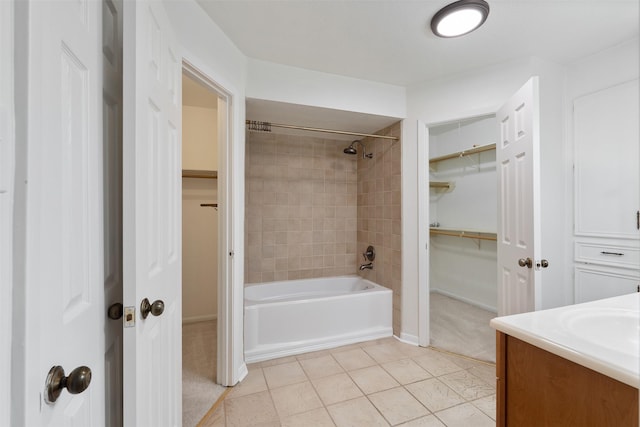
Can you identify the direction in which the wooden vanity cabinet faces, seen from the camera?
facing away from the viewer and to the left of the viewer

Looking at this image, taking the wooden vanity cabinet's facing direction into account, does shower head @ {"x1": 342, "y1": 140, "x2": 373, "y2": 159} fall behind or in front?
in front

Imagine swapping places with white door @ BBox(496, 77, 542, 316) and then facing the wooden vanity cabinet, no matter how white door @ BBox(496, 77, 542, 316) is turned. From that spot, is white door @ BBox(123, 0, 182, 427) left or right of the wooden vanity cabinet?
right

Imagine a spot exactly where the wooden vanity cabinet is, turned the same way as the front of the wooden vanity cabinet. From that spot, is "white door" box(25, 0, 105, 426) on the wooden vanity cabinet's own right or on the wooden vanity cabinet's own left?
on the wooden vanity cabinet's own left

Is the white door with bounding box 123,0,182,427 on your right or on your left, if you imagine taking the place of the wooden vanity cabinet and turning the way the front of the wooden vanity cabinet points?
on your left
